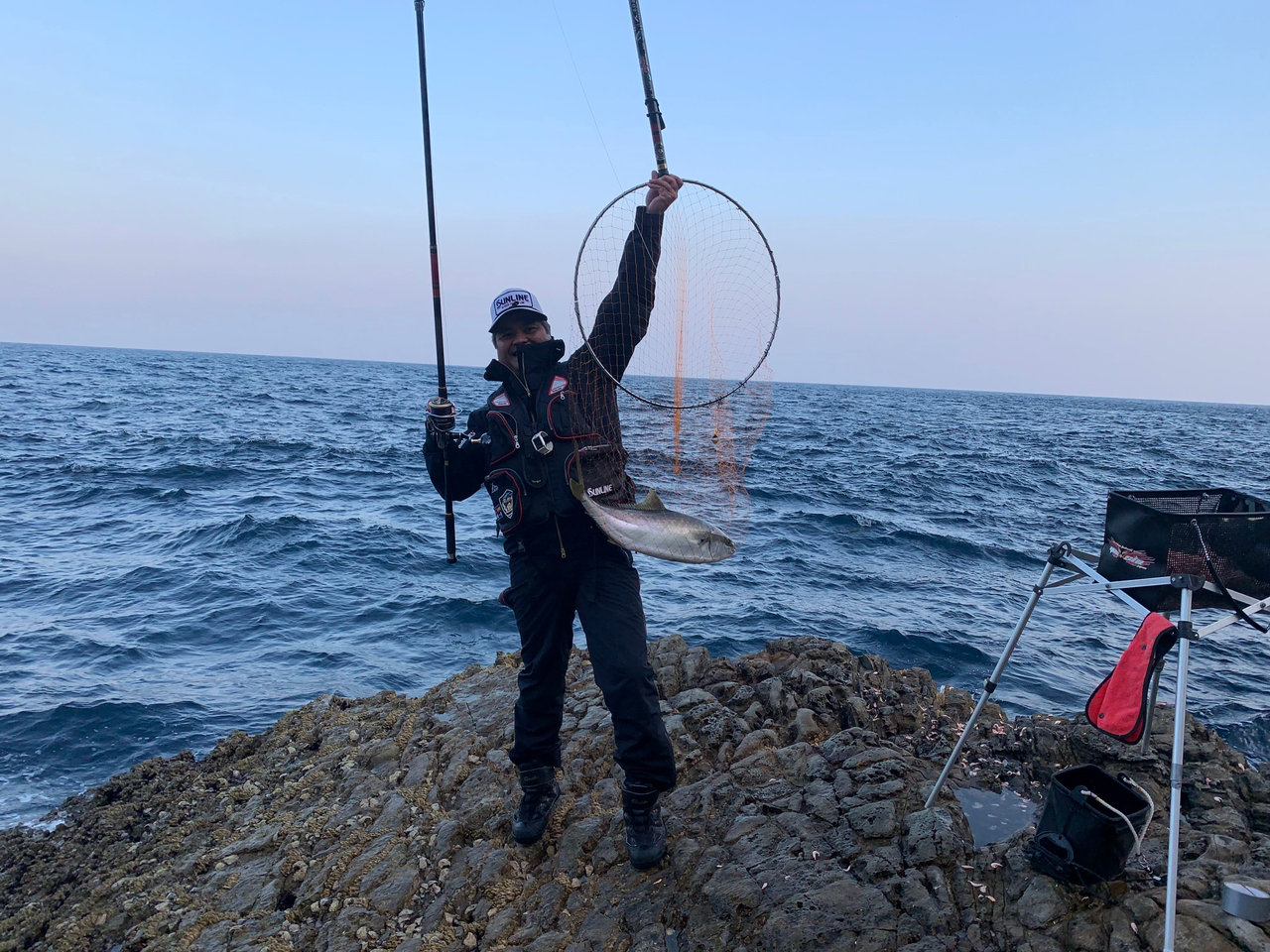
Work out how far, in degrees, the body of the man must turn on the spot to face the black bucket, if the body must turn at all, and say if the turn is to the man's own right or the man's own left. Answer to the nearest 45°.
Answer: approximately 45° to the man's own left

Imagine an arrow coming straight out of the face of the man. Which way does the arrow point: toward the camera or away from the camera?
toward the camera

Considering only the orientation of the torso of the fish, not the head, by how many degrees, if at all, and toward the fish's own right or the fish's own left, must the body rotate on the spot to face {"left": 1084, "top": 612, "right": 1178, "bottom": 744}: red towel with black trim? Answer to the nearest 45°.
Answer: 0° — it already faces it

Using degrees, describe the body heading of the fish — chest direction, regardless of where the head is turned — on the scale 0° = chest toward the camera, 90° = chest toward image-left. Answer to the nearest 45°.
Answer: approximately 270°

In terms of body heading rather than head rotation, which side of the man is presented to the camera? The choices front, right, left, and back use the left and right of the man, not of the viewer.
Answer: front

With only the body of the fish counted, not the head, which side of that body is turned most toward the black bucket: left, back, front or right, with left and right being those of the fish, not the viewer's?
front
